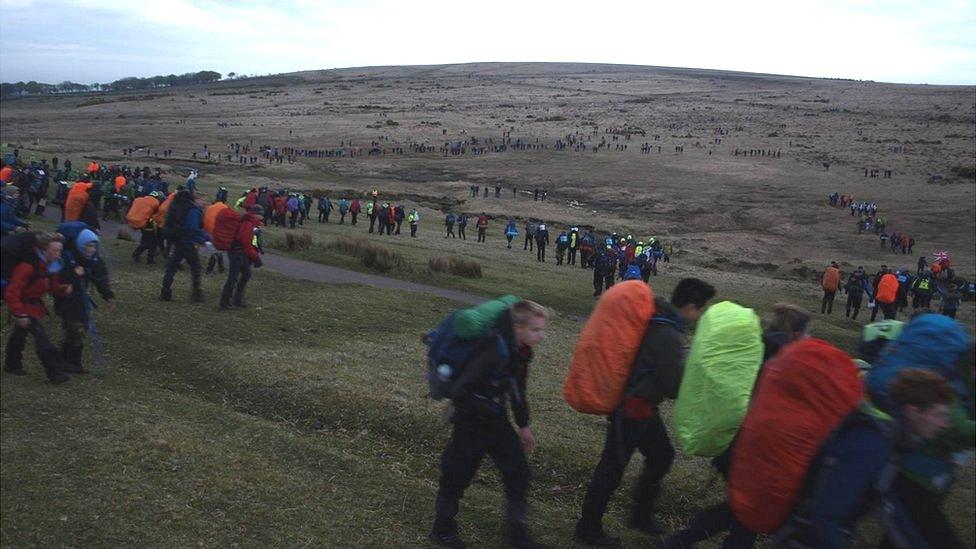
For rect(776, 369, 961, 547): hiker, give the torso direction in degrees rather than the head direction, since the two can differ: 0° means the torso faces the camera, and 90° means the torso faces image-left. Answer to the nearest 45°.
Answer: approximately 270°

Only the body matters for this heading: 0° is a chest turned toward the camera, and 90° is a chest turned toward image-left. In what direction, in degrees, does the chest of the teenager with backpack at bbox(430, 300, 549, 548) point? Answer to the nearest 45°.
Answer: approximately 270°

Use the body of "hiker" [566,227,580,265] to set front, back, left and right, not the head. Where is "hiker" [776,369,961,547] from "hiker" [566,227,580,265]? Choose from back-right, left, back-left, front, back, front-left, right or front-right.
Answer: back

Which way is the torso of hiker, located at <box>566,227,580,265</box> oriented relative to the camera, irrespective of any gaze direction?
away from the camera

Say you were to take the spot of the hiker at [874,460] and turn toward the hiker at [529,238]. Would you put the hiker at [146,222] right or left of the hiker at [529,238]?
left

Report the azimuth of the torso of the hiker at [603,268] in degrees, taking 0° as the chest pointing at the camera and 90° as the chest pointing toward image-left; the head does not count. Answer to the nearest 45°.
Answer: approximately 225°

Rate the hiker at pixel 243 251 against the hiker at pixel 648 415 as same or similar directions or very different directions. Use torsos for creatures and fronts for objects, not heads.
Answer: same or similar directions

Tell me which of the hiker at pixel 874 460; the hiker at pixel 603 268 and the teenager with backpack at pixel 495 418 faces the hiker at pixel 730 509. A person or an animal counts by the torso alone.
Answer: the teenager with backpack

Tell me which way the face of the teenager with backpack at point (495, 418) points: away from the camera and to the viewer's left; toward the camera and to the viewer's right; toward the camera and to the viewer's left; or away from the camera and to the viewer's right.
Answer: toward the camera and to the viewer's right

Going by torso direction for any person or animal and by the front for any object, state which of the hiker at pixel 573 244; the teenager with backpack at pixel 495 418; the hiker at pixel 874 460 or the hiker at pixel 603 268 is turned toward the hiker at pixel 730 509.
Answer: the teenager with backpack

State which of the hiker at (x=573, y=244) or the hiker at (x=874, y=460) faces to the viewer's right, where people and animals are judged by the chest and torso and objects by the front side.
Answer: the hiker at (x=874, y=460)
